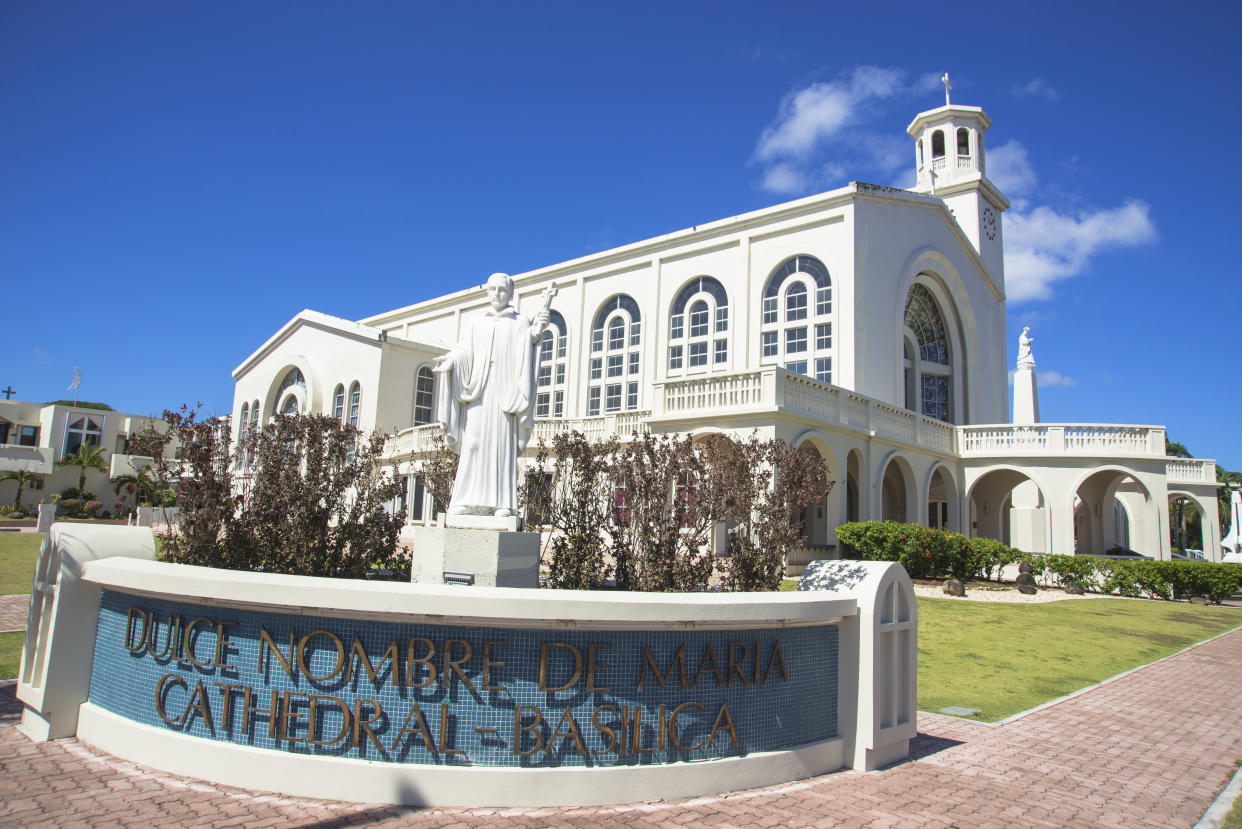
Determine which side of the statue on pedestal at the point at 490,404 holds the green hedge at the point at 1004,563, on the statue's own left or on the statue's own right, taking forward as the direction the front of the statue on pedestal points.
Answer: on the statue's own left

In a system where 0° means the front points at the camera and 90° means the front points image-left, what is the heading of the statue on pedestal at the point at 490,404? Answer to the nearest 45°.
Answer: approximately 0°

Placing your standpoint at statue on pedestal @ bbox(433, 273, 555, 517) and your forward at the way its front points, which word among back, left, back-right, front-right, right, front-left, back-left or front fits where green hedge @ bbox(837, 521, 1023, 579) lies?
back-left

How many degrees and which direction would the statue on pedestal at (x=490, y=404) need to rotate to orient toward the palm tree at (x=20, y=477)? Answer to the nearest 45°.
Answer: approximately 135° to its right

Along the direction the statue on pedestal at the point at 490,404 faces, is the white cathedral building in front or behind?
behind

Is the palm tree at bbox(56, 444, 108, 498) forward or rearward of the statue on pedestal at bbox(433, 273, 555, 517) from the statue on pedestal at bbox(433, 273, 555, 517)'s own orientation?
rearward
